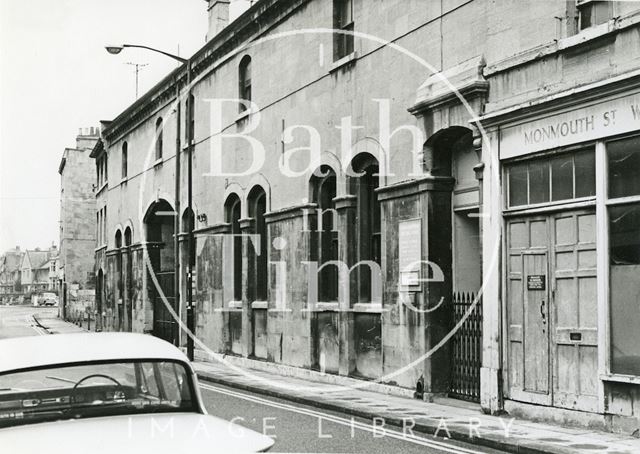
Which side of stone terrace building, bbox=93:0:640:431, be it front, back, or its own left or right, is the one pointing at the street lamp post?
right

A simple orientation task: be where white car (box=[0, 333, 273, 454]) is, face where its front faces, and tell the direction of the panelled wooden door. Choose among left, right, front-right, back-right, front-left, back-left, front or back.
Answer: front-right

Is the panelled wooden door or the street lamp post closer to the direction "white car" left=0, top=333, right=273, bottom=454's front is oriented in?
the street lamp post

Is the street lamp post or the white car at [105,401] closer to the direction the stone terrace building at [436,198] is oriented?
the white car

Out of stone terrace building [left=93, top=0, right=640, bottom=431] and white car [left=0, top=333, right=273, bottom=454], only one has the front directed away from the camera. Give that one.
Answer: the white car

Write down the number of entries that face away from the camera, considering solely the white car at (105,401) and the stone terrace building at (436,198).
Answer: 1

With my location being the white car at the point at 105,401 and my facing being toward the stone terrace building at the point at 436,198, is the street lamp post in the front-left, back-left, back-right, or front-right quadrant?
front-left

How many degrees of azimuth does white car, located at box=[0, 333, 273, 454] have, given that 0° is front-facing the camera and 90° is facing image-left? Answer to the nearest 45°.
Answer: approximately 180°

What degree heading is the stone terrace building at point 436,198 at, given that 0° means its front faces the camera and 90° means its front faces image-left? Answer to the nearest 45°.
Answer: approximately 45°

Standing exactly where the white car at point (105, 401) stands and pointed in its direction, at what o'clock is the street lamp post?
The street lamp post is roughly at 12 o'clock from the white car.

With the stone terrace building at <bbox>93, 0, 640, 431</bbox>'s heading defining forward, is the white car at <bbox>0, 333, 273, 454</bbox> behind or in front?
in front
